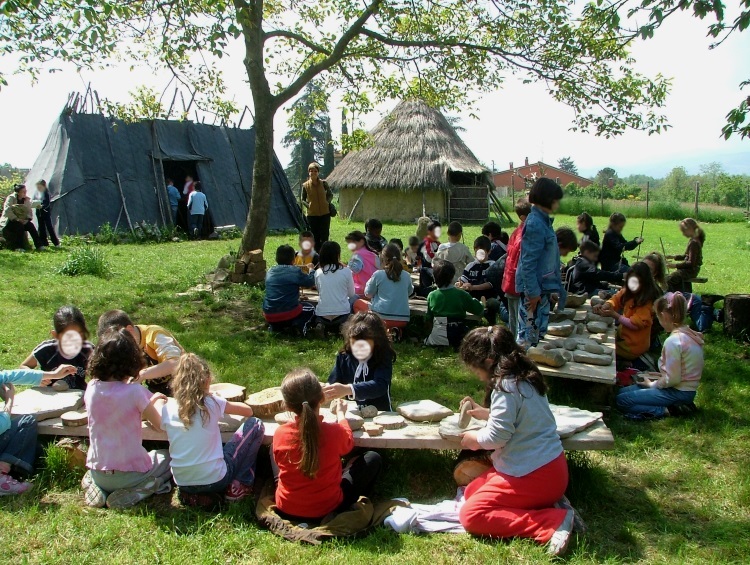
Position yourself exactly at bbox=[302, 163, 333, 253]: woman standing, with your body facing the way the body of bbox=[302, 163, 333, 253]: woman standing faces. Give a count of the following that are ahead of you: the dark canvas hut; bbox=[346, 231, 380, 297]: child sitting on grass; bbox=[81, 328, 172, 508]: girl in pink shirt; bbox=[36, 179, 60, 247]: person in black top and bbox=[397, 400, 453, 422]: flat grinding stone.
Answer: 3

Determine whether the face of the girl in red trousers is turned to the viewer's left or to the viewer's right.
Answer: to the viewer's left

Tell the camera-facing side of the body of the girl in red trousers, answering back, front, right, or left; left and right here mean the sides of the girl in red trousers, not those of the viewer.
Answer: left

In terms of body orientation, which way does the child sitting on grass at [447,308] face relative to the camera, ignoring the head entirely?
away from the camera

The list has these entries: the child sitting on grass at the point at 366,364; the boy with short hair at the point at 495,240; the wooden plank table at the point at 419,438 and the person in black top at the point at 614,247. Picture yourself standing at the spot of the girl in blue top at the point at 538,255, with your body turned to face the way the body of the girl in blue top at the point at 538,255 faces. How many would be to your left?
2

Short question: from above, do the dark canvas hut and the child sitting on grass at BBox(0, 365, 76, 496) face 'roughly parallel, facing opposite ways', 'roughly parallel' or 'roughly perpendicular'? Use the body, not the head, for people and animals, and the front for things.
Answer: roughly perpendicular

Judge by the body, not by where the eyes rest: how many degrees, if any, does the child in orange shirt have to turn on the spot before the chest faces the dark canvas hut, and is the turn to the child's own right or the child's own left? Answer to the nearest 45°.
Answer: approximately 90° to the child's own right

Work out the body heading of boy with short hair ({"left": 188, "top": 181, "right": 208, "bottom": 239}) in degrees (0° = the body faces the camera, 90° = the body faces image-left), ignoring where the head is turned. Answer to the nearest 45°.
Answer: approximately 180°

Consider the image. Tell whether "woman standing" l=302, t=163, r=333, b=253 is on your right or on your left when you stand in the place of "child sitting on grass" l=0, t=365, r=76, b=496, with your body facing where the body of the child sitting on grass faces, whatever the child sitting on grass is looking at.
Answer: on your left

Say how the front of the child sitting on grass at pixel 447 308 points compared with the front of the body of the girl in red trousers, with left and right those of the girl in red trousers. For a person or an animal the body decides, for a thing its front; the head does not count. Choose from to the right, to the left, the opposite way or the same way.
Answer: to the right

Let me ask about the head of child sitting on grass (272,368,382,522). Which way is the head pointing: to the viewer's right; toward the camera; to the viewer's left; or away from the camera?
away from the camera
